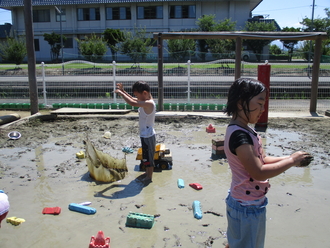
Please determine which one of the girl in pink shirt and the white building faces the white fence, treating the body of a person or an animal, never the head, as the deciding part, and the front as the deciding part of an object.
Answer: the white building

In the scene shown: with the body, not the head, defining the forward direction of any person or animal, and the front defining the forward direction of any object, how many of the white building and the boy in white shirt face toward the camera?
1

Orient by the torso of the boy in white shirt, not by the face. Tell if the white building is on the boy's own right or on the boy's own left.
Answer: on the boy's own right

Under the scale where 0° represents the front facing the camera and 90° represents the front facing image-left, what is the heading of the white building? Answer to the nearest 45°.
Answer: approximately 0°

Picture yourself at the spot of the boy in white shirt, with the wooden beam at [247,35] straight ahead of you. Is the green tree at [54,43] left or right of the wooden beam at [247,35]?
left

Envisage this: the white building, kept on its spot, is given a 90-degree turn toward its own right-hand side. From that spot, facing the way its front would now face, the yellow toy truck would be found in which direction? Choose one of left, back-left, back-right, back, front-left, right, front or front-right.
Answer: left

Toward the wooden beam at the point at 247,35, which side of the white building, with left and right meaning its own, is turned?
front

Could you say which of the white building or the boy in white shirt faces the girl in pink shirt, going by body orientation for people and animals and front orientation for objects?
the white building

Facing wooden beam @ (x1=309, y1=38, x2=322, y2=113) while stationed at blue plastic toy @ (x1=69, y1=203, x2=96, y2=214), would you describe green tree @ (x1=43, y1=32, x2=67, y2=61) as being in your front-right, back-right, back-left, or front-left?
front-left

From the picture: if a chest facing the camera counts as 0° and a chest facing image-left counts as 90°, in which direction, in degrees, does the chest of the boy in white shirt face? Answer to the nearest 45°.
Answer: approximately 90°

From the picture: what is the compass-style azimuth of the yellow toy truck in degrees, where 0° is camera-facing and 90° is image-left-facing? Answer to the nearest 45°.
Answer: approximately 270°
